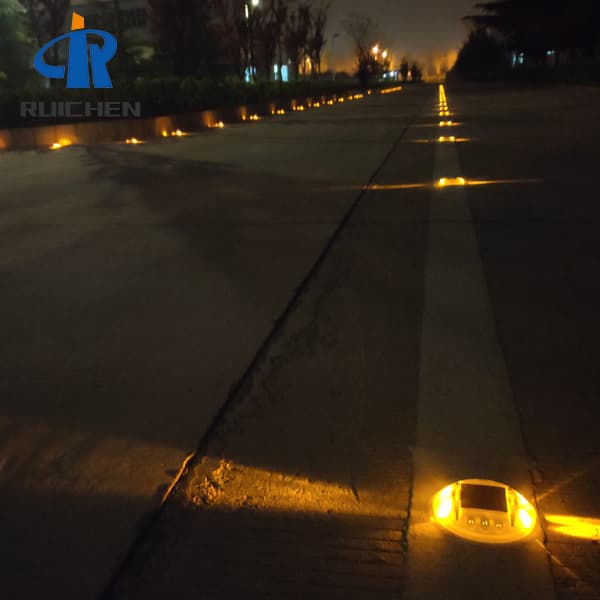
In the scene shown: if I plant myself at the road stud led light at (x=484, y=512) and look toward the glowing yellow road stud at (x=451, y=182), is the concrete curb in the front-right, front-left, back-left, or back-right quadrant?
front-left
